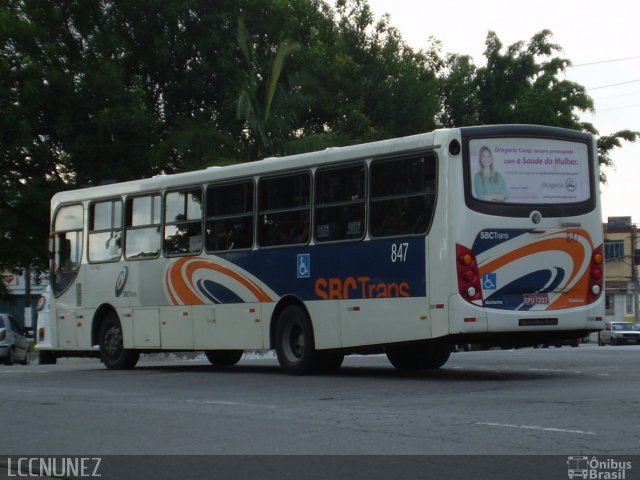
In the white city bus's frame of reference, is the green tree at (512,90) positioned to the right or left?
on its right

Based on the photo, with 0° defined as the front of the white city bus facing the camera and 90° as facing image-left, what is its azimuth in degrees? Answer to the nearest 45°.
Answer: approximately 135°
